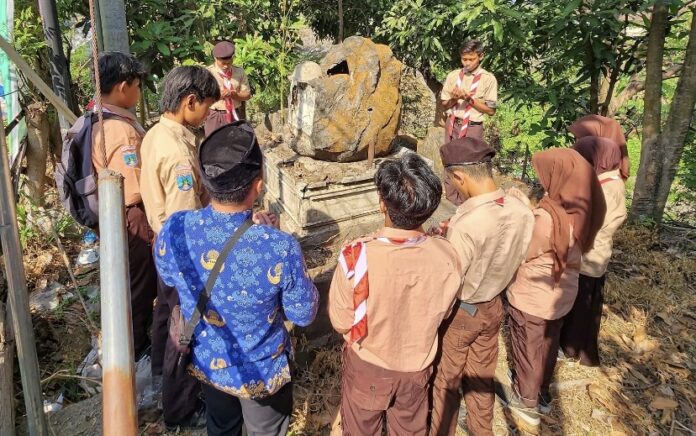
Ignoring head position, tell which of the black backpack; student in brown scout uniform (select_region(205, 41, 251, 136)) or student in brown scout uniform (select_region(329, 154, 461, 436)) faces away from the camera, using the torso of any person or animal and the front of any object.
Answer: student in brown scout uniform (select_region(329, 154, 461, 436))

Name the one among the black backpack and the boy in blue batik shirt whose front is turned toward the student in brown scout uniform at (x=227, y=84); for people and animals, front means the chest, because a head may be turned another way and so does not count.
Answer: the boy in blue batik shirt

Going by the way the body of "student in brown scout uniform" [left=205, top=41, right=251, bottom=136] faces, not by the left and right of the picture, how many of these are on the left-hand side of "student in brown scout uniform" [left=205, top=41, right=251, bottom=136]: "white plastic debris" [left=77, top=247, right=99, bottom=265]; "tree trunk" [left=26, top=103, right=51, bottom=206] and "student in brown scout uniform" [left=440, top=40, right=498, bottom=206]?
1

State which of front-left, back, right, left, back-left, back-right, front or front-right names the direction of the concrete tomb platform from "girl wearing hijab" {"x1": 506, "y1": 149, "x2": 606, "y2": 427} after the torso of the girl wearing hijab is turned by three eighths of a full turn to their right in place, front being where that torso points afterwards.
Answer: back-left

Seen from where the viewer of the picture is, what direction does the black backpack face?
facing to the left of the viewer

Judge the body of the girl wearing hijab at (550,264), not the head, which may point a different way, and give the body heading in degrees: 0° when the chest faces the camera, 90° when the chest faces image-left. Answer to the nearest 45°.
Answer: approximately 135°

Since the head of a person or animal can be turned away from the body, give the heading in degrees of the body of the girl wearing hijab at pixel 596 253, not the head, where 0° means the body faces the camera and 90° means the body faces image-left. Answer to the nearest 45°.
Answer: approximately 90°

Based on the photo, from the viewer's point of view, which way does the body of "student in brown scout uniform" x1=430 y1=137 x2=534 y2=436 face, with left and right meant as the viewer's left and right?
facing away from the viewer and to the left of the viewer

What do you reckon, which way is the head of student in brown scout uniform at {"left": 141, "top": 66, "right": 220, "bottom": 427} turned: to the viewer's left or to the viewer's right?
to the viewer's right

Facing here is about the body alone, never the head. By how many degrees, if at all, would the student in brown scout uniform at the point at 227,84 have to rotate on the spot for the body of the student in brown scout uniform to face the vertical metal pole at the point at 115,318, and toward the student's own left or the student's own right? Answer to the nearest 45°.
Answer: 0° — they already face it

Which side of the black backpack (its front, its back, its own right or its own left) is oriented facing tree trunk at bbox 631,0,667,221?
back

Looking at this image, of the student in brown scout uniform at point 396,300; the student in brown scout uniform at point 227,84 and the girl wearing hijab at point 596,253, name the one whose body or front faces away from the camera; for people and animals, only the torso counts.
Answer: the student in brown scout uniform at point 396,300

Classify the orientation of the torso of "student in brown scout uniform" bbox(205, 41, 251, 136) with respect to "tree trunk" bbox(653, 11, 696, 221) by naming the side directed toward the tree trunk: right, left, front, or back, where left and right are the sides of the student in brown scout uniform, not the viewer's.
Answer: left

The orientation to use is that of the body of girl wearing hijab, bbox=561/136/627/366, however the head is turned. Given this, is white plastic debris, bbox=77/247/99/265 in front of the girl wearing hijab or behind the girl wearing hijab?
in front

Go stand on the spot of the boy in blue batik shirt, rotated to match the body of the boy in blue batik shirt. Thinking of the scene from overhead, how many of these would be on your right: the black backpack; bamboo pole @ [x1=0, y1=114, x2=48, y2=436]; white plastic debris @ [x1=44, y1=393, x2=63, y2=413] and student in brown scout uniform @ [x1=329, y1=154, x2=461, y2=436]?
1

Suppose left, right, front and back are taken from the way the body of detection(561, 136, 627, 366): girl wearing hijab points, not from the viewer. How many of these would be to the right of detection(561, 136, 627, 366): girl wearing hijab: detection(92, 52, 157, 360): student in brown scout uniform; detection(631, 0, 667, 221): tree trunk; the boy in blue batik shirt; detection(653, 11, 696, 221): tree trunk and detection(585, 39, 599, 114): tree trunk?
3

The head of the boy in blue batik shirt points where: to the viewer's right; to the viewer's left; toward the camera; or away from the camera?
away from the camera

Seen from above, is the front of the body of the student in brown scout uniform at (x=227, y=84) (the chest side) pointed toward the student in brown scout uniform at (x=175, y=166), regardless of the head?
yes
